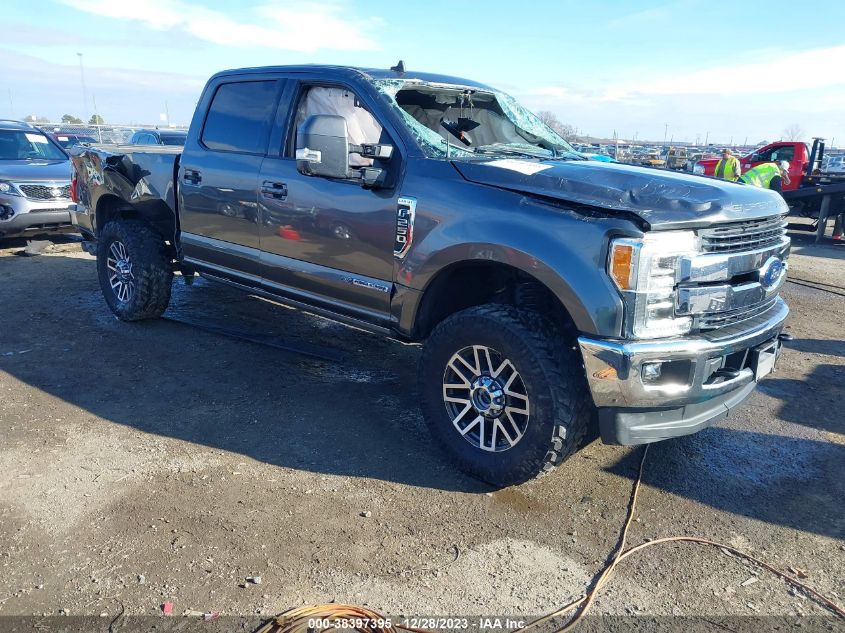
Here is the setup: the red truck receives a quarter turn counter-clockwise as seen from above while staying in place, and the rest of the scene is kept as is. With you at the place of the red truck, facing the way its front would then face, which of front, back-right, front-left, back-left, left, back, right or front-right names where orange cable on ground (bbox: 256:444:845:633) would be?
front

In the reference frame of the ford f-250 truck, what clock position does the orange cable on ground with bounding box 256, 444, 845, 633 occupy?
The orange cable on ground is roughly at 2 o'clock from the ford f-250 truck.

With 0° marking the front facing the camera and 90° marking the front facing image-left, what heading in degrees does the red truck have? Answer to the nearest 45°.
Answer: approximately 90°

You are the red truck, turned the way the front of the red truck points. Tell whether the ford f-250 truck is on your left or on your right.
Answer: on your left

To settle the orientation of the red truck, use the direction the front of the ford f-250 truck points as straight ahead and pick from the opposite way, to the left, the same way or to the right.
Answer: the opposite way

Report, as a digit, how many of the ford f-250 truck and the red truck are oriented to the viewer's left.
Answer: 1

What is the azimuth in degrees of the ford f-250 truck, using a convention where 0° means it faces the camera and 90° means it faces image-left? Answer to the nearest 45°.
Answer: approximately 315°

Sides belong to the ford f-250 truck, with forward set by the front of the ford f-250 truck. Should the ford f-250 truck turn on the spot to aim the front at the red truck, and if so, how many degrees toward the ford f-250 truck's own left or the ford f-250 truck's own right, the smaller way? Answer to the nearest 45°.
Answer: approximately 90° to the ford f-250 truck's own left
